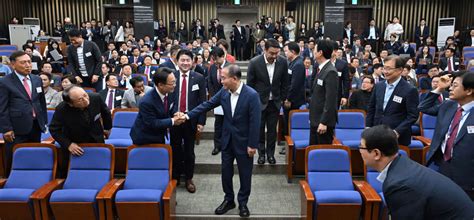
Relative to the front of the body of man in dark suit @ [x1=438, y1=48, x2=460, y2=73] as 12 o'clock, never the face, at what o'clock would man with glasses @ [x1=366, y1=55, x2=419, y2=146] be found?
The man with glasses is roughly at 12 o'clock from the man in dark suit.

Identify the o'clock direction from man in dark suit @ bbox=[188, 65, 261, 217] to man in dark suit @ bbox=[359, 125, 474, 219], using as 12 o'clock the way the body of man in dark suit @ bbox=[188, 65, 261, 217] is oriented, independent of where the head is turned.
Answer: man in dark suit @ bbox=[359, 125, 474, 219] is roughly at 10 o'clock from man in dark suit @ bbox=[188, 65, 261, 217].

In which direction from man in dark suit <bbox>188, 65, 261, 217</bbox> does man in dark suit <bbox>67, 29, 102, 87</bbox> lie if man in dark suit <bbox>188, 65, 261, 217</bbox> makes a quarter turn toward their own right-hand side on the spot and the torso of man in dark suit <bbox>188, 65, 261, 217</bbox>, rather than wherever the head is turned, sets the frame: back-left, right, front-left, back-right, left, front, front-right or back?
front

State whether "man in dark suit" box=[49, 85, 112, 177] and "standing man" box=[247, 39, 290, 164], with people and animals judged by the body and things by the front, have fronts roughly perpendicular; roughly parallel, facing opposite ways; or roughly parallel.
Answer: roughly parallel

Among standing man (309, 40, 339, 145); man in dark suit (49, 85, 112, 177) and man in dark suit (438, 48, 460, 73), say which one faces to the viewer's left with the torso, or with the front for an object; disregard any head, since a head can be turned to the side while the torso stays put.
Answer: the standing man

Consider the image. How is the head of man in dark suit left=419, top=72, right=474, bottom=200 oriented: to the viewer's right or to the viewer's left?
to the viewer's left

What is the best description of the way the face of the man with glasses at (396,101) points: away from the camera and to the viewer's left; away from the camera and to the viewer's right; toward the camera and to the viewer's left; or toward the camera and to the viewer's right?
toward the camera and to the viewer's left

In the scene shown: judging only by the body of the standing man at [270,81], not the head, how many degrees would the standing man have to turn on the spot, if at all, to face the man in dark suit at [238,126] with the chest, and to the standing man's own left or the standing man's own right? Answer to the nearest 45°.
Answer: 0° — they already face them

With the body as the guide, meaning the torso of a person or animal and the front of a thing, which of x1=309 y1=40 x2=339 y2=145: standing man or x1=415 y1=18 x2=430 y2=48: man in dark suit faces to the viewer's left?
the standing man

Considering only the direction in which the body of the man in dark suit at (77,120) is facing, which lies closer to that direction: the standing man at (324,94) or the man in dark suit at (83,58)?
the standing man

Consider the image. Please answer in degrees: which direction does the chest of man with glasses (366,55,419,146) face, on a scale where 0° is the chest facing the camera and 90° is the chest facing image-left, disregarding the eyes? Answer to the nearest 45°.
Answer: approximately 45°
